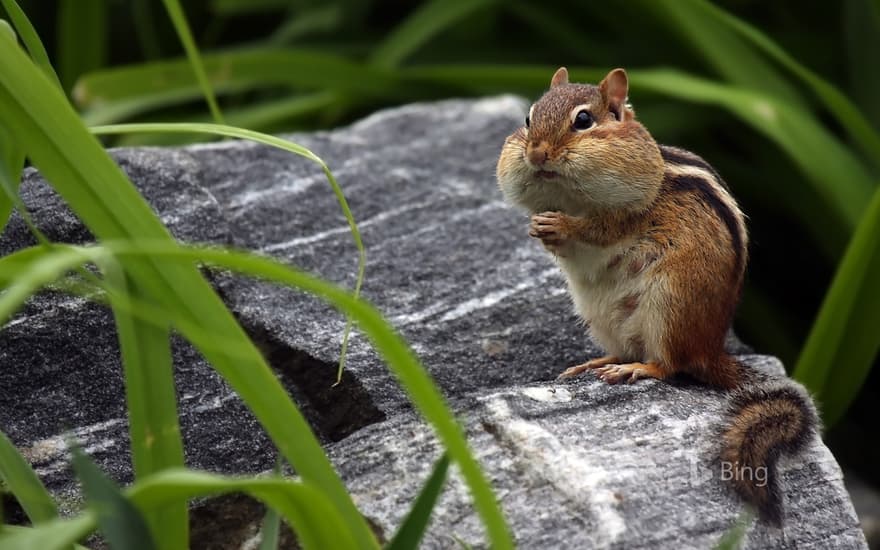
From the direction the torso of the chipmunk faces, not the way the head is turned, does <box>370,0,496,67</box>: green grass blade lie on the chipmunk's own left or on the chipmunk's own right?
on the chipmunk's own right

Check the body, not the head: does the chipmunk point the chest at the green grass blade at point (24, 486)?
yes

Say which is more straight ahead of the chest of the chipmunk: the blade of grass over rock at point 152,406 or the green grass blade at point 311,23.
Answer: the blade of grass over rock

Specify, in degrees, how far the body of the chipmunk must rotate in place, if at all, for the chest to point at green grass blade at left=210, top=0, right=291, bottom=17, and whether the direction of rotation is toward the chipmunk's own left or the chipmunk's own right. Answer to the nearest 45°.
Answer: approximately 90° to the chipmunk's own right

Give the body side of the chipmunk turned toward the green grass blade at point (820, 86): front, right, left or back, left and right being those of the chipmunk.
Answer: back

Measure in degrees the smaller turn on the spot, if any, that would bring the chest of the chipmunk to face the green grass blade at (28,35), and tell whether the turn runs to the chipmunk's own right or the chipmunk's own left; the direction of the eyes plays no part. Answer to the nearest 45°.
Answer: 0° — it already faces it

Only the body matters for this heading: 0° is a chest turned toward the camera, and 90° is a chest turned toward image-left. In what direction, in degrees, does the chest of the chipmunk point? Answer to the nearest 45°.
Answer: approximately 45°

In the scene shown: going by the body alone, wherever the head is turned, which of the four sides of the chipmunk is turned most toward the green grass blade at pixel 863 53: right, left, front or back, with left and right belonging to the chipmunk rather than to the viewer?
back
